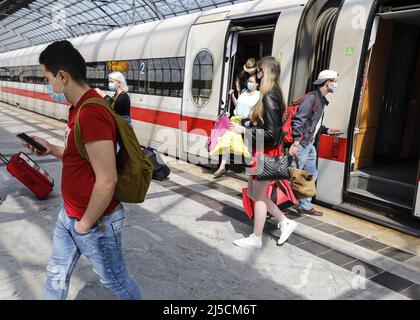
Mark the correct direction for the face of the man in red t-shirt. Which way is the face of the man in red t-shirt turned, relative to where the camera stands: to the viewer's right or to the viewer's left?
to the viewer's left

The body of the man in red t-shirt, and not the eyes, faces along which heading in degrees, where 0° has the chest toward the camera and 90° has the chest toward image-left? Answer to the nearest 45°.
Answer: approximately 90°

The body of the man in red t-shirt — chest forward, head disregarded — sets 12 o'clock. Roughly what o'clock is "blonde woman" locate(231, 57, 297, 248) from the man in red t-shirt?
The blonde woman is roughly at 5 o'clock from the man in red t-shirt.

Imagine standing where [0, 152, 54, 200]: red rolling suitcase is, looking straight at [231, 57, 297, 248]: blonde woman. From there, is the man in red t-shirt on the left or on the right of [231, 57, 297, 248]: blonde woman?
right
